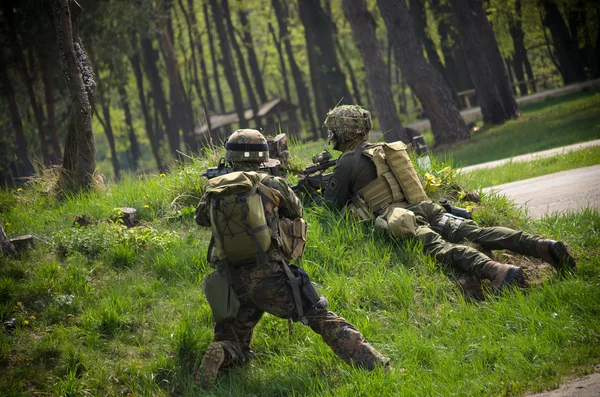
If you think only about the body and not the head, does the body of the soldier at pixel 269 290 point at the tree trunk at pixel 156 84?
yes

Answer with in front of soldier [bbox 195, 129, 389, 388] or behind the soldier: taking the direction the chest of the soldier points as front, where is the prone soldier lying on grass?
in front

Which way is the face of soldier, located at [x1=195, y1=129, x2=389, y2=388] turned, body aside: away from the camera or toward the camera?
away from the camera

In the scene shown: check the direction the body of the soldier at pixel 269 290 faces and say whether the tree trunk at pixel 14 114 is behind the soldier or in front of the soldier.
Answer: in front

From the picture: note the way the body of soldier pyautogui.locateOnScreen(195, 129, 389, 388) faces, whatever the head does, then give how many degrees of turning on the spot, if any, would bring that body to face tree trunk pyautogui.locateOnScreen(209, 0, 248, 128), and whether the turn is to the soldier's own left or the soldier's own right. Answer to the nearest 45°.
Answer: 0° — they already face it

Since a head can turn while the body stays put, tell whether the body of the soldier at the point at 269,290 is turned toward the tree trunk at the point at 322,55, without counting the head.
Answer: yes

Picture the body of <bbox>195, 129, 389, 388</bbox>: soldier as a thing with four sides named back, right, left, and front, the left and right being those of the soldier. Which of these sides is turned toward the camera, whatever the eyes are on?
back

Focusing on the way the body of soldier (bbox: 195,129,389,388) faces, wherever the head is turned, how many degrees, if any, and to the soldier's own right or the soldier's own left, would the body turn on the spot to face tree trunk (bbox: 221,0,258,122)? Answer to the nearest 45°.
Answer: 0° — they already face it
